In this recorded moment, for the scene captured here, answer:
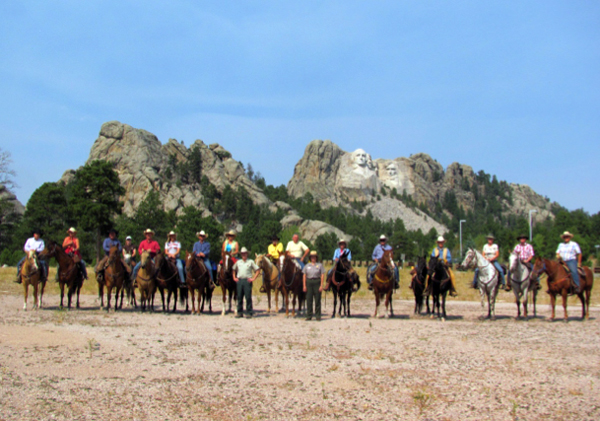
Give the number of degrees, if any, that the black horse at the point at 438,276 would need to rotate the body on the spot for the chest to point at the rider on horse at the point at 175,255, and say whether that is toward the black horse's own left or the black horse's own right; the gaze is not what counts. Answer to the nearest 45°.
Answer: approximately 90° to the black horse's own right

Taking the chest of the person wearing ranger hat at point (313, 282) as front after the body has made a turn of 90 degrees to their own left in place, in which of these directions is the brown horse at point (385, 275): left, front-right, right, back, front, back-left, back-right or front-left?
front

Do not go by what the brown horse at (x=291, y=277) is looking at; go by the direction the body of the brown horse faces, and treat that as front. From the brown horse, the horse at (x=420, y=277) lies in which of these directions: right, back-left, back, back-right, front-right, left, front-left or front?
left

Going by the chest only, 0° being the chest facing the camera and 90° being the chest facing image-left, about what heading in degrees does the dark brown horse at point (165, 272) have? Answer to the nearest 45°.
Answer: approximately 45°

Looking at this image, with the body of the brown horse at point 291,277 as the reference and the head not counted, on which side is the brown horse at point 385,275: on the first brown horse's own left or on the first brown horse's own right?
on the first brown horse's own left

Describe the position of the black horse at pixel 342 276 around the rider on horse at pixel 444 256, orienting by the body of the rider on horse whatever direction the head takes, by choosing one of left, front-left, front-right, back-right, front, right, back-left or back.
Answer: front-right

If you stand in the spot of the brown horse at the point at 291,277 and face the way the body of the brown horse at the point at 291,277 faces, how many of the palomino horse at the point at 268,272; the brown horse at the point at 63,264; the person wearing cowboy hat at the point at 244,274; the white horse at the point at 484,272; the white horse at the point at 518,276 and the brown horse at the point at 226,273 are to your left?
2

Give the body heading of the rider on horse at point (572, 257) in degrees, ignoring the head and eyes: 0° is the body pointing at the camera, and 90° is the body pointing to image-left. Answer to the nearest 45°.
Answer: approximately 45°
